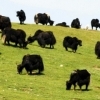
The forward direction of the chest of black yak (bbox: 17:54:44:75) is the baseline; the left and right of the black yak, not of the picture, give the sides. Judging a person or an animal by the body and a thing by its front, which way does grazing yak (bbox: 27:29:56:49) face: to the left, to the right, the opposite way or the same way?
the same way

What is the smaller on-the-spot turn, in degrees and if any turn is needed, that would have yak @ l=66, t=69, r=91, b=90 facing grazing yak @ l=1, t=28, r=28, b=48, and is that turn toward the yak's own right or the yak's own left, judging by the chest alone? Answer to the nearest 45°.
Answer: approximately 45° to the yak's own right

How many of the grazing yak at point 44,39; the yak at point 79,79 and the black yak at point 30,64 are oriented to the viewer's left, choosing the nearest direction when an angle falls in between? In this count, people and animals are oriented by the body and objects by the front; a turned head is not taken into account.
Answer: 3

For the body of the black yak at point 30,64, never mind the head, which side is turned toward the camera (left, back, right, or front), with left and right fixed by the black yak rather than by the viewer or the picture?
left

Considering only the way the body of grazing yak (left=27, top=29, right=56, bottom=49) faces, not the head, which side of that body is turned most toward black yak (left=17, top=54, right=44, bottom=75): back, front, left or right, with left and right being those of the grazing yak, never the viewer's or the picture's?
left

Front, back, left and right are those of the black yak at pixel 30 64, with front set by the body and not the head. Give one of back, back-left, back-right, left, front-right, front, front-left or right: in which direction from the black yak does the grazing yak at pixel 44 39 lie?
right

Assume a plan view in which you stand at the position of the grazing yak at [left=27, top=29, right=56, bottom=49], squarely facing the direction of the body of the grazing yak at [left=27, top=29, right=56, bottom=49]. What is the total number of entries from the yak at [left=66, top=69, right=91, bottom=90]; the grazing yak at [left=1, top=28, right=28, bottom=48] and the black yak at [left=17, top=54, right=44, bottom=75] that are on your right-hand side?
0

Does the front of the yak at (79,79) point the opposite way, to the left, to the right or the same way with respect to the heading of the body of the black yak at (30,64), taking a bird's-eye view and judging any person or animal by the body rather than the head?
the same way

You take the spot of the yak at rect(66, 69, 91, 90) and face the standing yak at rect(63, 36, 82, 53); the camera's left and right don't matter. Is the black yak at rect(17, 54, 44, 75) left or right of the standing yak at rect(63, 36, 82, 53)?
left

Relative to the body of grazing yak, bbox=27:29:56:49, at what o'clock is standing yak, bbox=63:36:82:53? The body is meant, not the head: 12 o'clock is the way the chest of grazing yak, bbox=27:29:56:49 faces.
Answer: standing yak, bbox=63:36:82:53 is roughly at 6 o'clock from grazing yak, bbox=27:29:56:49.

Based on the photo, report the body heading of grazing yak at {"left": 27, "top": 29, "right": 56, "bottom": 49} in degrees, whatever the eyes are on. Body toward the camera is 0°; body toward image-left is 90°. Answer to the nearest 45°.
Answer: approximately 90°

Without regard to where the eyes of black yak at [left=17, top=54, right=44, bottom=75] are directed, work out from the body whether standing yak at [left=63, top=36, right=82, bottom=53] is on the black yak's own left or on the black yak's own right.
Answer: on the black yak's own right

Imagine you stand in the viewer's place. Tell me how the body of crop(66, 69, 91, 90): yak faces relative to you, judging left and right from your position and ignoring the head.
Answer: facing to the left of the viewer

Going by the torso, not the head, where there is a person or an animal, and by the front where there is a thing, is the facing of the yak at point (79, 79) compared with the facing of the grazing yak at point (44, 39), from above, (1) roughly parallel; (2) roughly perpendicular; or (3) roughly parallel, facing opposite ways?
roughly parallel

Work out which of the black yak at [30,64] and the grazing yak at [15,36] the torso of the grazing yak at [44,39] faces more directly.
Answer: the grazing yak

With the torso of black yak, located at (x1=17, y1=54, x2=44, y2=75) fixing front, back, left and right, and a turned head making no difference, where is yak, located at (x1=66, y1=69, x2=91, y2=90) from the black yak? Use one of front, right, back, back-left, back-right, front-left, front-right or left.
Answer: back-left
